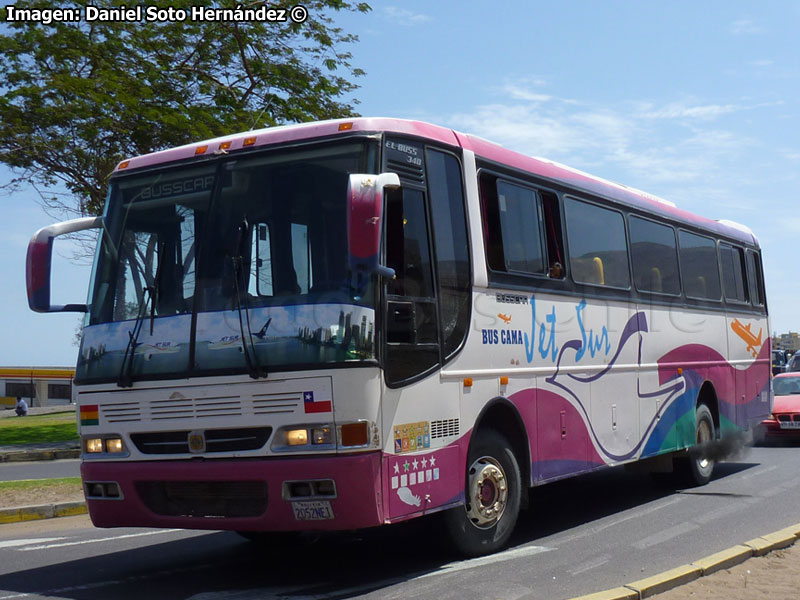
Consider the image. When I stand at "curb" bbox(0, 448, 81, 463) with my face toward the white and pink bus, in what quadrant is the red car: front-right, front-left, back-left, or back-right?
front-left

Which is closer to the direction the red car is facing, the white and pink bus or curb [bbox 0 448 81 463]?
the white and pink bus

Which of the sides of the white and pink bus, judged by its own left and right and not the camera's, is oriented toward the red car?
back

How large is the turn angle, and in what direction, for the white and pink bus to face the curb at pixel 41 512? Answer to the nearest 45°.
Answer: approximately 90° to its right

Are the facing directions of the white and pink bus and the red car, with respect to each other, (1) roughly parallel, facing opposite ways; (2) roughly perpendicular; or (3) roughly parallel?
roughly parallel

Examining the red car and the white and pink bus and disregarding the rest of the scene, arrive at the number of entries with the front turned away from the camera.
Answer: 0

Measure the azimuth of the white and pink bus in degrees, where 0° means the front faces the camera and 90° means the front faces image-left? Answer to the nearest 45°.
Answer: approximately 45°

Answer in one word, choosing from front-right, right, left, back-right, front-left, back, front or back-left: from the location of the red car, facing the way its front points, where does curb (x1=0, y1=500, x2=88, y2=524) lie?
front-right

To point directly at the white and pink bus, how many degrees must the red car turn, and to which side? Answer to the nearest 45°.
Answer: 0° — it already faces it

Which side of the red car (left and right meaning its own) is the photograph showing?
front
